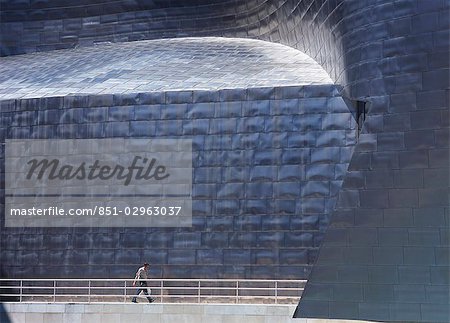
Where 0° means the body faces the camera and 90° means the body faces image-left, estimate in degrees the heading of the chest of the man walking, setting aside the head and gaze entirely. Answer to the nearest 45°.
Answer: approximately 270°
